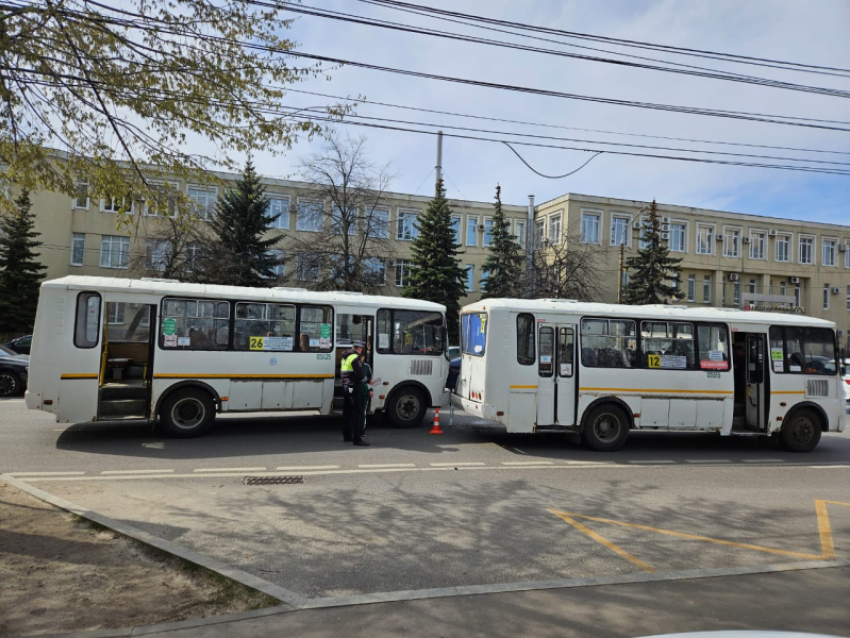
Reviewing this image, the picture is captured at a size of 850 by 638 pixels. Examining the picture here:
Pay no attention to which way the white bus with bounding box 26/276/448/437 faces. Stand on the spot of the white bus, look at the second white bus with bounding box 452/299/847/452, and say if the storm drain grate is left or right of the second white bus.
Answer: right

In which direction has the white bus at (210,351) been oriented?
to the viewer's right

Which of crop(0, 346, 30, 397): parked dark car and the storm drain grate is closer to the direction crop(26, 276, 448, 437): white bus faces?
the storm drain grate

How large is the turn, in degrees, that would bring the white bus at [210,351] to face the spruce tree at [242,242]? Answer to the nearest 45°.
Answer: approximately 90° to its left

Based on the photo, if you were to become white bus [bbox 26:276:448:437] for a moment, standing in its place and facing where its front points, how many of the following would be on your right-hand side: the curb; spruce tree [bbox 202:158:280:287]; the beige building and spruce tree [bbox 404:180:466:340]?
1

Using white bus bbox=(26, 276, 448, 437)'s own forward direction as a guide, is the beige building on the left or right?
on its left

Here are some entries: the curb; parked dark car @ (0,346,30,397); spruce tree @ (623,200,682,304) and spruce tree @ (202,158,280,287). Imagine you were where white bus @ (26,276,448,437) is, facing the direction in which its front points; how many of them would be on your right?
1

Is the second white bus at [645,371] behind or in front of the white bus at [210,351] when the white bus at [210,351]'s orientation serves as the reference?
in front

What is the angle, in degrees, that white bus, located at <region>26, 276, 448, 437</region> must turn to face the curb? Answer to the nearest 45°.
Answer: approximately 90° to its right

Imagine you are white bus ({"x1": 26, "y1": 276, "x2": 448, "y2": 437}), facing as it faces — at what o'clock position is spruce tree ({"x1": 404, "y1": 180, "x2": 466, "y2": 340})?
The spruce tree is roughly at 10 o'clock from the white bus.

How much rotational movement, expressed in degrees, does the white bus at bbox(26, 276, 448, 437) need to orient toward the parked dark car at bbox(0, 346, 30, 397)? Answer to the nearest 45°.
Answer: approximately 135° to its left

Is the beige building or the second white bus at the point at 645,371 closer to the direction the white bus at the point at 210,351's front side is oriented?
the second white bus

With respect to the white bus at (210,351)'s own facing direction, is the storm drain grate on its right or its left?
on its right

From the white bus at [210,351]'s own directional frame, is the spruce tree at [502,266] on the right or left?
on its left
